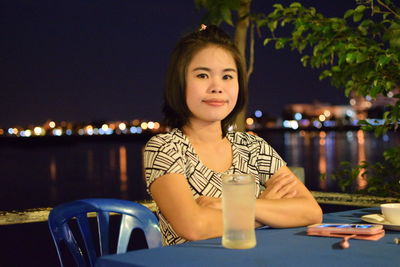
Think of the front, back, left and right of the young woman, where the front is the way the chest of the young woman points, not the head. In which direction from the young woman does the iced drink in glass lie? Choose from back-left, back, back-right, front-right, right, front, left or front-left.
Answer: front-right

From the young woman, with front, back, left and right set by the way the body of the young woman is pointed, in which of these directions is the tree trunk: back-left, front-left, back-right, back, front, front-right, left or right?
back-left

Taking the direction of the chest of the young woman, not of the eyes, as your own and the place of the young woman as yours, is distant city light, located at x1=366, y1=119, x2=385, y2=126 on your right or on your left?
on your left

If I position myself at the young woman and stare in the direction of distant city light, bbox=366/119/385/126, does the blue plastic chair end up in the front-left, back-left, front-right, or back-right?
back-left

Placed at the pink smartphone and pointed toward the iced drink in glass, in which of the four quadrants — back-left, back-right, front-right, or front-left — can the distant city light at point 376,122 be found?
back-right

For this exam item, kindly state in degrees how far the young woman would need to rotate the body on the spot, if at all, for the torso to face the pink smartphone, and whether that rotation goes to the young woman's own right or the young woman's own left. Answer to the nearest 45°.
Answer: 0° — they already face it

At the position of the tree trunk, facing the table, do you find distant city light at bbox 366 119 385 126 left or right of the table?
left

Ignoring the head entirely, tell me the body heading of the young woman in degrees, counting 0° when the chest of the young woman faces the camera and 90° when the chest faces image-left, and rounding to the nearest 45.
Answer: approximately 315°
